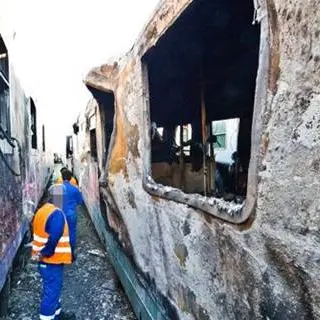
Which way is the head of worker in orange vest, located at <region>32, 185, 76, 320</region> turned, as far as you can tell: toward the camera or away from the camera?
away from the camera

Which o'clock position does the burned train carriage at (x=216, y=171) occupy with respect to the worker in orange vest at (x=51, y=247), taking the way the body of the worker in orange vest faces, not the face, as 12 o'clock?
The burned train carriage is roughly at 2 o'clock from the worker in orange vest.
